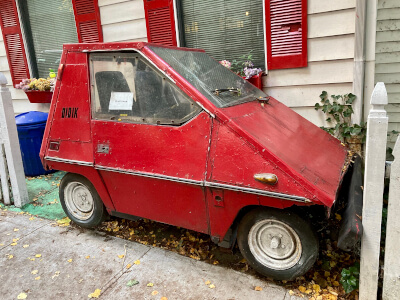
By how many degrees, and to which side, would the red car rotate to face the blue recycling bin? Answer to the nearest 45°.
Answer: approximately 180°

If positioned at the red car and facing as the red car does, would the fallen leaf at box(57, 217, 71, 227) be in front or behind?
behind

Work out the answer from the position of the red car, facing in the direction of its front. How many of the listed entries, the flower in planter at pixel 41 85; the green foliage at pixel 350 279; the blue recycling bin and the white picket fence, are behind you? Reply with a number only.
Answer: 2

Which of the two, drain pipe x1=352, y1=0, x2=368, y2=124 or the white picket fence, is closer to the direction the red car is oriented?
the white picket fence

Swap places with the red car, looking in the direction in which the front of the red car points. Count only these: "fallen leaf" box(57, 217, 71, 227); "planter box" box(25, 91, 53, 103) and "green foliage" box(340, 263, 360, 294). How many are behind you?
2

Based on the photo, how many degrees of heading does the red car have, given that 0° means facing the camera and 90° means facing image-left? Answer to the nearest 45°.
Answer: approximately 315°

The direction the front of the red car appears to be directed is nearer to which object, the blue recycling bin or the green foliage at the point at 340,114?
the green foliage

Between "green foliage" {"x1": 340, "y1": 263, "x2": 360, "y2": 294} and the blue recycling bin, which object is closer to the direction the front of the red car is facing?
the green foliage

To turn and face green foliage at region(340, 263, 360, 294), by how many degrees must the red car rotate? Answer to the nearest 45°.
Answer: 0° — it already faces it
